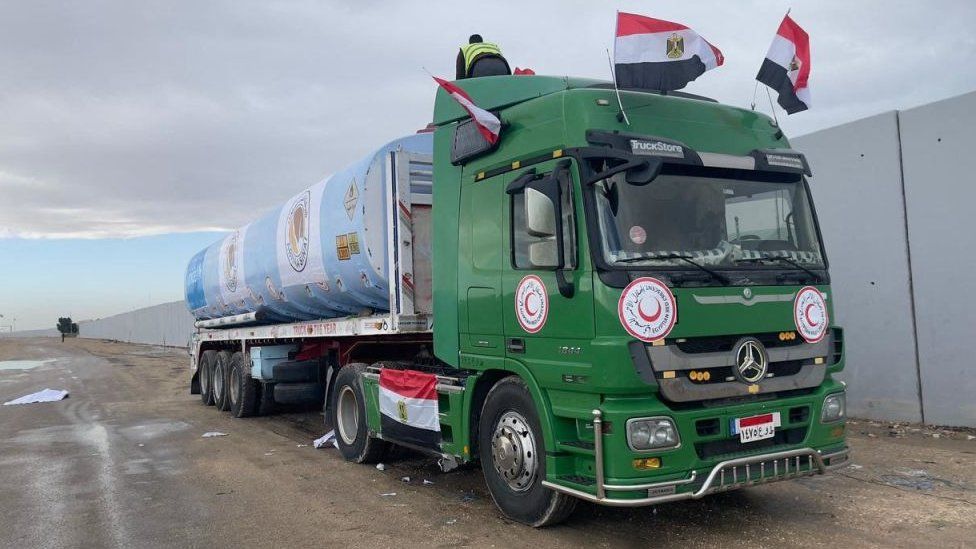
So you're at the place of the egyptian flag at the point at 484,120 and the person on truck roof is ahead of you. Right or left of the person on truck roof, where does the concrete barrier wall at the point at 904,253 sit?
right

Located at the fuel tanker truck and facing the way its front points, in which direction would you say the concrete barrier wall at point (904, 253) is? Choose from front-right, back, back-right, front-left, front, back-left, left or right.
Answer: left

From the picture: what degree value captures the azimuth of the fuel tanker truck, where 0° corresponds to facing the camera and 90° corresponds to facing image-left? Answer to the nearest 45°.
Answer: approximately 315°

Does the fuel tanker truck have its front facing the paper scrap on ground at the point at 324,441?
no

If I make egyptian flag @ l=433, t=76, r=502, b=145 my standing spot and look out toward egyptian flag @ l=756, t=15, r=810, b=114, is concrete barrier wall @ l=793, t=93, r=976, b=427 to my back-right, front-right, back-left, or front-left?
front-left

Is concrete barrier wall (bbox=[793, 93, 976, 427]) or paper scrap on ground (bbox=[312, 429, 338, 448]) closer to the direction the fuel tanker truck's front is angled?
the concrete barrier wall

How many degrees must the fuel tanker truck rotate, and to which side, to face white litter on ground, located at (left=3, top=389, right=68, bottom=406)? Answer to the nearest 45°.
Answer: approximately 180°

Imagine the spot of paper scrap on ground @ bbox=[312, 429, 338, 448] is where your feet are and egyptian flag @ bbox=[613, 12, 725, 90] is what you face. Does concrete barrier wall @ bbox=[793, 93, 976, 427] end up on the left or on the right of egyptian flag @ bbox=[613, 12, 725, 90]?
left
